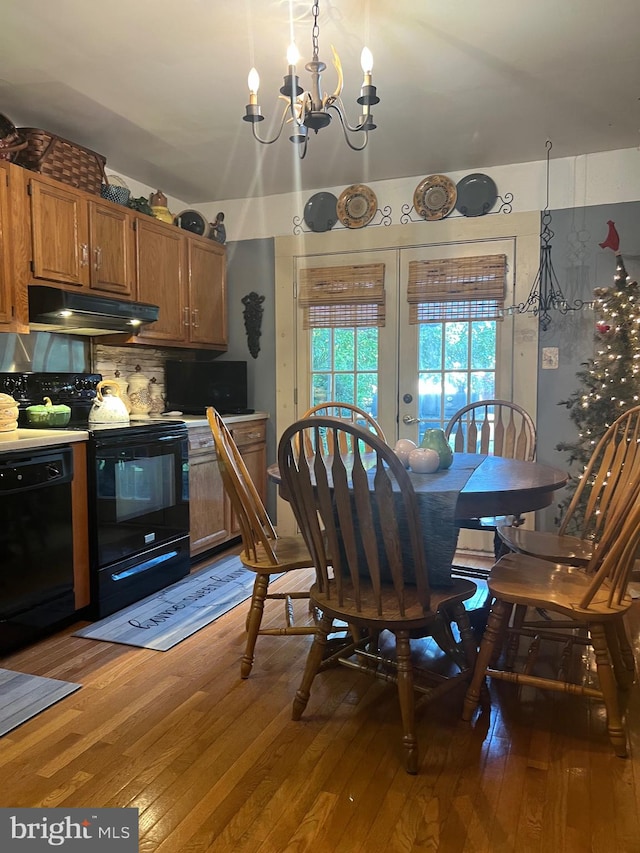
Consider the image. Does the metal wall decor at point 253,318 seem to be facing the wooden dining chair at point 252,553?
yes

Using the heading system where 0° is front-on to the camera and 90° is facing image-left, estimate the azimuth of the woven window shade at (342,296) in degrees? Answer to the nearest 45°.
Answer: approximately 0°

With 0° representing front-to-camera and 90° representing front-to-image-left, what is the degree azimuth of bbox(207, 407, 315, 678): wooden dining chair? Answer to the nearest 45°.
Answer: approximately 270°

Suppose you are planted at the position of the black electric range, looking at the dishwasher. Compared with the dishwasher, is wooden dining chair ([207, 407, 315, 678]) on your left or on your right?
left

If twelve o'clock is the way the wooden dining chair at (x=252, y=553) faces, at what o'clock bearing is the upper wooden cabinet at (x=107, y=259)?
The upper wooden cabinet is roughly at 8 o'clock from the wooden dining chair.

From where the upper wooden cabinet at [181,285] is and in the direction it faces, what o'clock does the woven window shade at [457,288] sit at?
The woven window shade is roughly at 11 o'clock from the upper wooden cabinet.

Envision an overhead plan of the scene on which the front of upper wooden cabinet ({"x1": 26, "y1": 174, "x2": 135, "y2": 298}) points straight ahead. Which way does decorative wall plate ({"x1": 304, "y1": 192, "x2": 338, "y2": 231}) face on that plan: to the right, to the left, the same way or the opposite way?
to the right

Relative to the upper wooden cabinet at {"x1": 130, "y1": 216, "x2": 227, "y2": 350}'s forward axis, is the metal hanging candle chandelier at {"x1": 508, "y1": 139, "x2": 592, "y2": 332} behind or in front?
in front

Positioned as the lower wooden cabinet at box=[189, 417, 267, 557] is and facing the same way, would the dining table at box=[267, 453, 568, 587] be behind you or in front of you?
in front

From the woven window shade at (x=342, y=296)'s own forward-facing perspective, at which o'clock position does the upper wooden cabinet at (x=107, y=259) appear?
The upper wooden cabinet is roughly at 2 o'clock from the woven window shade.
